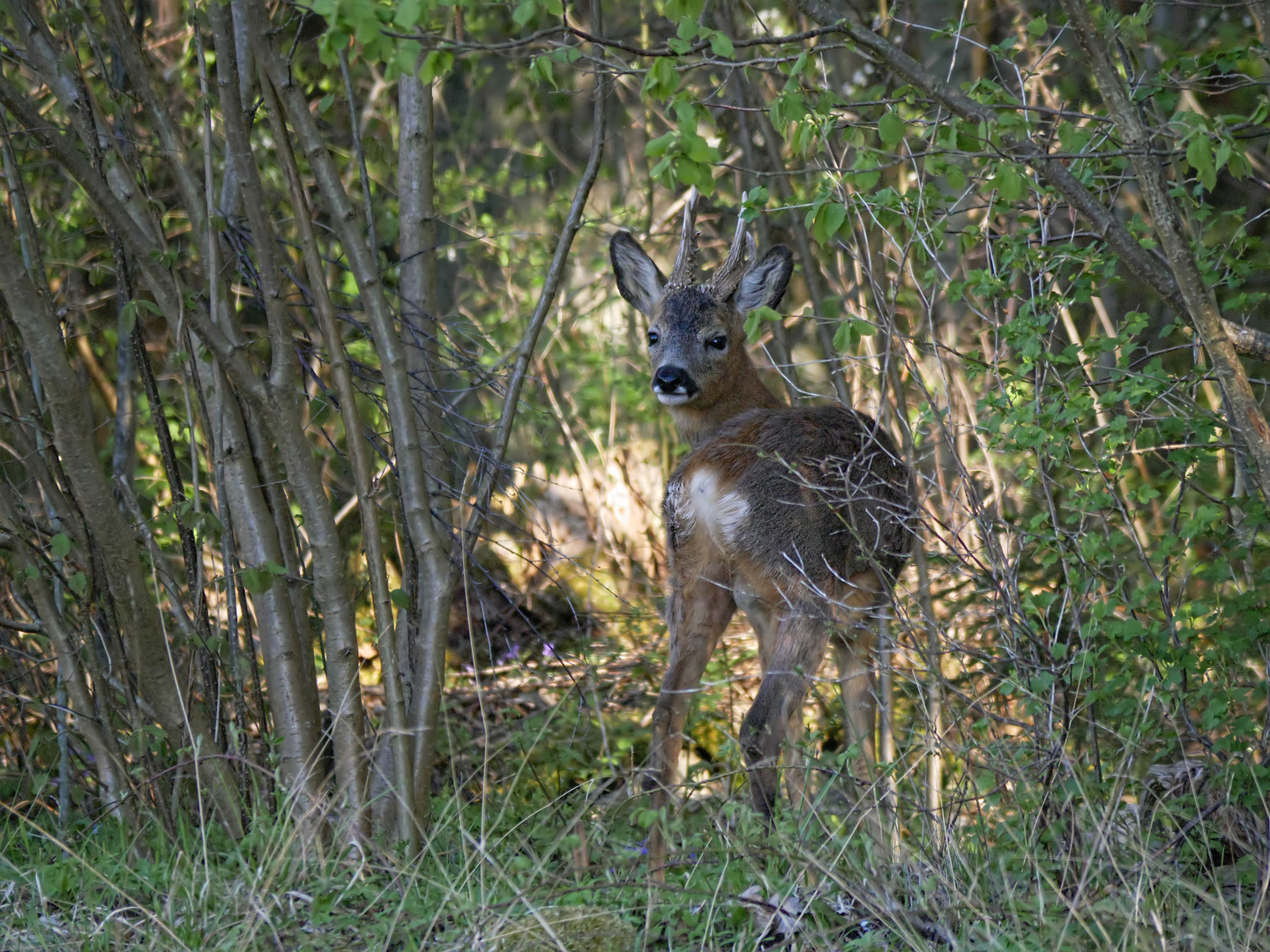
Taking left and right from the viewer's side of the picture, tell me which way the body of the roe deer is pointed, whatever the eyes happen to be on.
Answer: facing away from the viewer and to the right of the viewer

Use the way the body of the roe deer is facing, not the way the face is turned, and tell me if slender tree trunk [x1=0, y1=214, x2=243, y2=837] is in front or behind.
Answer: behind
